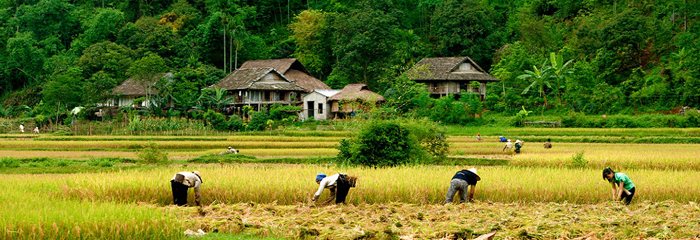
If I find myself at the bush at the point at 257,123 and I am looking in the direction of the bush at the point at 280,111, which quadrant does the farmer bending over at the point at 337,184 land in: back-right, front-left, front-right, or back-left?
back-right

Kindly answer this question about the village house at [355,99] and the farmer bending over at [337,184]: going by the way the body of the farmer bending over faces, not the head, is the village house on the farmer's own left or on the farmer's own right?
on the farmer's own right

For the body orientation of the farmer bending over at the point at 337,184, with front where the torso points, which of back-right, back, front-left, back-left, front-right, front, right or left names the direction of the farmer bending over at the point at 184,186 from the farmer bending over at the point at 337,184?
front

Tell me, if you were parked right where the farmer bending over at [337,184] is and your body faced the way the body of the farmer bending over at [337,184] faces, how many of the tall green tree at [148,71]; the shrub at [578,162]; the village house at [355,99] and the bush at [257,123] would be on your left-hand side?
0

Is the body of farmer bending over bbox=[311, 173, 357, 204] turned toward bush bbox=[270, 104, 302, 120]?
no

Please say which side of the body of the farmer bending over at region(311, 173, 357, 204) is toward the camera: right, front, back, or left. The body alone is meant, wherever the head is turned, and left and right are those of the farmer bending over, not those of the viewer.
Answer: left

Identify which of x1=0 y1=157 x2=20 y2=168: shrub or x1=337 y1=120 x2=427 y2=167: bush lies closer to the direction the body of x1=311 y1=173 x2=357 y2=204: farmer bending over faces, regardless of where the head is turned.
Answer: the shrub

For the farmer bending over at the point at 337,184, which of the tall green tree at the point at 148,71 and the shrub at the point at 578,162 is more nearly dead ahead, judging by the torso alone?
the tall green tree
